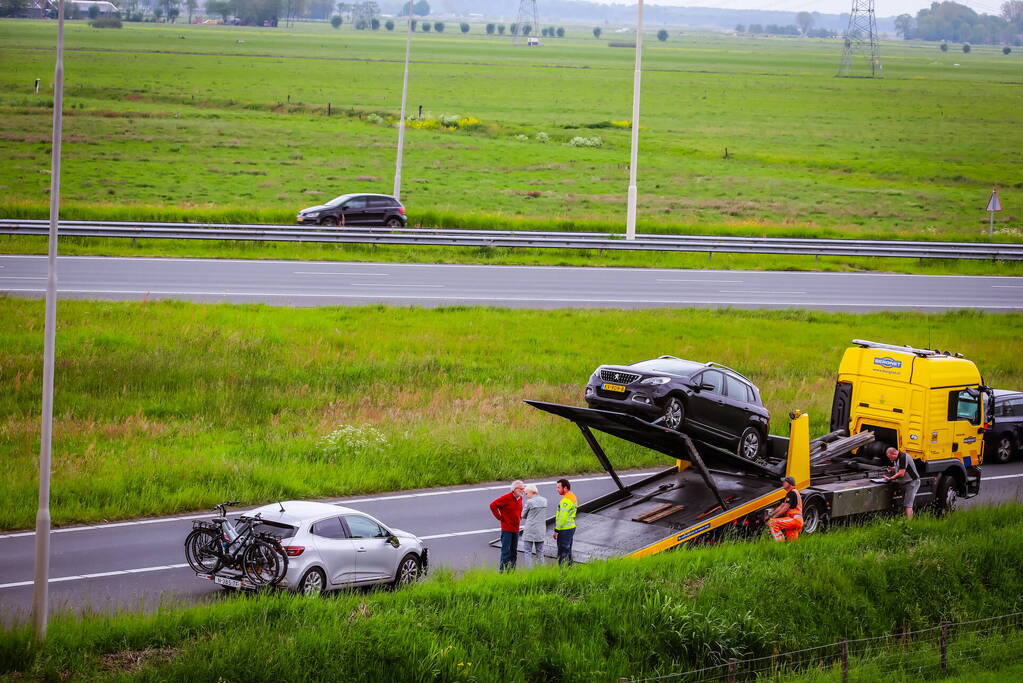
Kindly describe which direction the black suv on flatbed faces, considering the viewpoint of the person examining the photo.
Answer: facing the viewer and to the left of the viewer

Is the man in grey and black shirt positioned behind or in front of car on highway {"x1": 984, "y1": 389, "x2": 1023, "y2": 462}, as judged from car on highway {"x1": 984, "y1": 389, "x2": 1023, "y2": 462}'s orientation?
behind

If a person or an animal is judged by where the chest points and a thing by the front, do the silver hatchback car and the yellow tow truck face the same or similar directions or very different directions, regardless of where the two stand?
same or similar directions

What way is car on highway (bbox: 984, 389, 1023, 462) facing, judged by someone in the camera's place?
facing away from the viewer and to the right of the viewer

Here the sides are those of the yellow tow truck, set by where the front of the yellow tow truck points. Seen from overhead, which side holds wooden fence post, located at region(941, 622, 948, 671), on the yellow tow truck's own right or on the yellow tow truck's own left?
on the yellow tow truck's own right

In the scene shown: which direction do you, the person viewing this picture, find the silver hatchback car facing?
facing away from the viewer and to the right of the viewer

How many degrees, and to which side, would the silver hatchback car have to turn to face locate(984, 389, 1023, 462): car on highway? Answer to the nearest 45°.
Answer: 0° — it already faces it

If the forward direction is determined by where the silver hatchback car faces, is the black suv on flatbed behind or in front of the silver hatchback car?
in front

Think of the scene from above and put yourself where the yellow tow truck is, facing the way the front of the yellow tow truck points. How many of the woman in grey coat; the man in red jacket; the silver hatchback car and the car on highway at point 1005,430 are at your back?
3

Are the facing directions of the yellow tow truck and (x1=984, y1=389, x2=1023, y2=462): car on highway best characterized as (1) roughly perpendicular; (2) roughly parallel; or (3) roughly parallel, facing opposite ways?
roughly parallel

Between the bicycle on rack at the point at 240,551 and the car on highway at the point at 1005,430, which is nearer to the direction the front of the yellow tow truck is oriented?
the car on highway

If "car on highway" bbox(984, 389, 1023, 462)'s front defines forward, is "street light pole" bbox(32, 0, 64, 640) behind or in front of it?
behind

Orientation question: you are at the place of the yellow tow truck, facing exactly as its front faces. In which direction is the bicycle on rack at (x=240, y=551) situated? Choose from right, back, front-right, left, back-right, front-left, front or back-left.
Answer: back

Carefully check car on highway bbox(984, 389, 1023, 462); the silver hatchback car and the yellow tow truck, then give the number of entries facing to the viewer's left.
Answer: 0

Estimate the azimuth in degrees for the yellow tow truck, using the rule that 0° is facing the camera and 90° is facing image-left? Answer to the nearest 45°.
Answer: approximately 225°

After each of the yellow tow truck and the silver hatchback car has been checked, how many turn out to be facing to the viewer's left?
0
